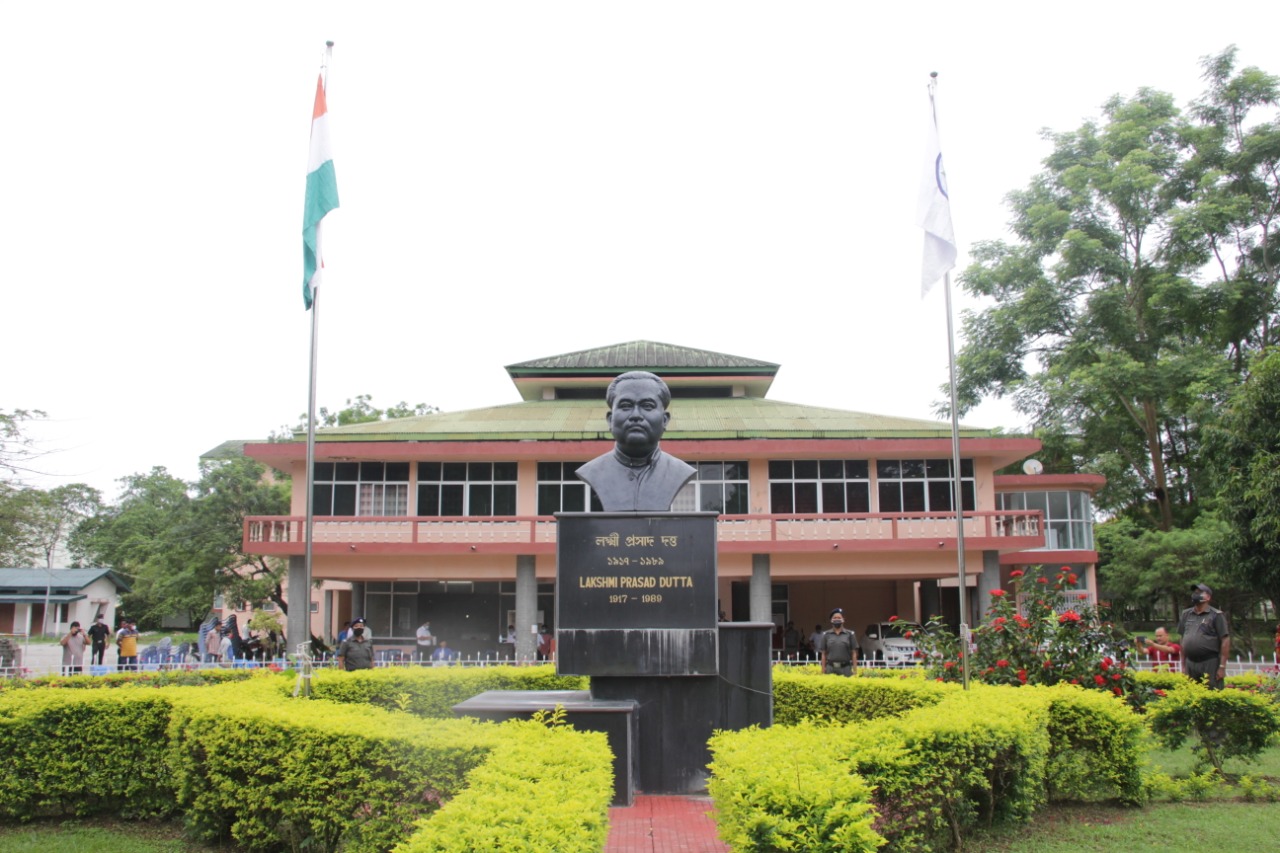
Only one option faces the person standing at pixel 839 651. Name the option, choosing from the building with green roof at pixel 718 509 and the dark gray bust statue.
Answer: the building with green roof

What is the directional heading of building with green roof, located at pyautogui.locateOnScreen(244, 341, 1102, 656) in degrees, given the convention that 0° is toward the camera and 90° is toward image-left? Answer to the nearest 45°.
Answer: approximately 0°

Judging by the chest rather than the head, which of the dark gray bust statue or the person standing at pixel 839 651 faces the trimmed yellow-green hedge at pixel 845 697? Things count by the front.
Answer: the person standing

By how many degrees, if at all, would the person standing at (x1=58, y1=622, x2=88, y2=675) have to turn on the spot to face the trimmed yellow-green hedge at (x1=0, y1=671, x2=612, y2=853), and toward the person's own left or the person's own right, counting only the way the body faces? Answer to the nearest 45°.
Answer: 0° — they already face it

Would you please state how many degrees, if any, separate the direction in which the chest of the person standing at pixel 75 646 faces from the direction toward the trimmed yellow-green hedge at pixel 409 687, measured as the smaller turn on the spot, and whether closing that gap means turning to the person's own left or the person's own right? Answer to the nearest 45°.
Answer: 0° — they already face it

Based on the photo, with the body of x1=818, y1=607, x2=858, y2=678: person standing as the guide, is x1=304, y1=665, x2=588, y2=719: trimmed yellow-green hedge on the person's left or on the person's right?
on the person's right

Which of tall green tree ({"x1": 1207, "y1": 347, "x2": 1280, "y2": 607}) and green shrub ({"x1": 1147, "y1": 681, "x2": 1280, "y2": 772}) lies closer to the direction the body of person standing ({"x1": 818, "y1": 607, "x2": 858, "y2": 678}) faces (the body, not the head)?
the green shrub
